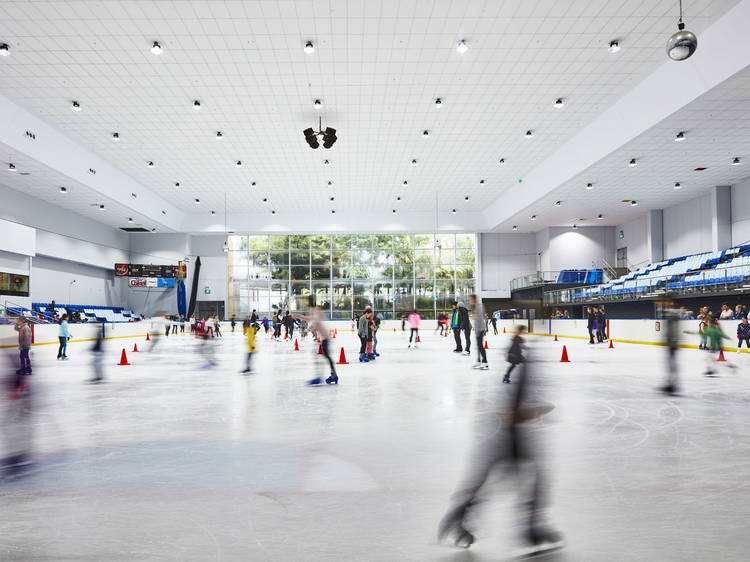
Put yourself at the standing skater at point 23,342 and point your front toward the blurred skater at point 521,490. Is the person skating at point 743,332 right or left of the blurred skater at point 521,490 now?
left

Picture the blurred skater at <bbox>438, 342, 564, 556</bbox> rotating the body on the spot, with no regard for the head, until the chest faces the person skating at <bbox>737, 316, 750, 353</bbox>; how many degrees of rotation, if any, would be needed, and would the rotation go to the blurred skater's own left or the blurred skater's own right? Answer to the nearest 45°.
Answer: approximately 45° to the blurred skater's own left

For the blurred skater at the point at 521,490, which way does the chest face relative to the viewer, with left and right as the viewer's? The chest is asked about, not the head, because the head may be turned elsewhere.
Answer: facing to the right of the viewer

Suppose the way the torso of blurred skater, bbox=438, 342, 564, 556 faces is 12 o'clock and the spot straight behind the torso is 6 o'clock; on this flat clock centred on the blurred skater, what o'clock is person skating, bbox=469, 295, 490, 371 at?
The person skating is roughly at 9 o'clock from the blurred skater.
